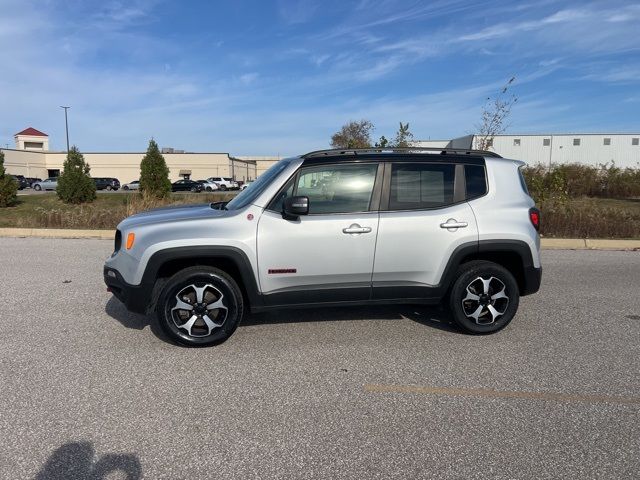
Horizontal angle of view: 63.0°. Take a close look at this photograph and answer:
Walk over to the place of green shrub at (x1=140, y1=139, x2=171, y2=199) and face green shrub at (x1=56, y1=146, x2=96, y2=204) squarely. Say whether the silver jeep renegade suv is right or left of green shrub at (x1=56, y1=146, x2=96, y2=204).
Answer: left

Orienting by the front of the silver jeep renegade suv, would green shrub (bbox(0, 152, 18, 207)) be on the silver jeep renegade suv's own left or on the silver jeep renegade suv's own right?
on the silver jeep renegade suv's own right

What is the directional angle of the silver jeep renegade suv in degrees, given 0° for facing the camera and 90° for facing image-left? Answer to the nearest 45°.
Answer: approximately 90°

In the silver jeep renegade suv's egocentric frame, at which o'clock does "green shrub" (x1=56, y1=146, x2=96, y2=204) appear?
The green shrub is roughly at 2 o'clock from the silver jeep renegade suv.

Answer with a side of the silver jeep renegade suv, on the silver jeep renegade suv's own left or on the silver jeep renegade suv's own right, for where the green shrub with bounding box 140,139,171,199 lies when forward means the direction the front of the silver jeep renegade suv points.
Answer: on the silver jeep renegade suv's own right
